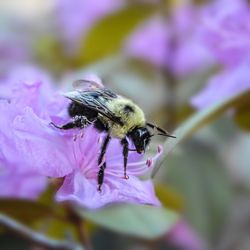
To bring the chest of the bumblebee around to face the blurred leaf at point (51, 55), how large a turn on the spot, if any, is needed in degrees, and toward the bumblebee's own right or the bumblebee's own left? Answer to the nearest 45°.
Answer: approximately 135° to the bumblebee's own left

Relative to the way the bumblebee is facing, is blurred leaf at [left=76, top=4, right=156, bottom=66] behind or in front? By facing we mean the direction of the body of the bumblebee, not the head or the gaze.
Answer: behind

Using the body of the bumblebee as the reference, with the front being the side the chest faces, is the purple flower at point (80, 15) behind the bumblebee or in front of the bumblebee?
behind

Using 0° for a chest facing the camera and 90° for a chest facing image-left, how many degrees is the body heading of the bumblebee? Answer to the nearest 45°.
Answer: approximately 315°

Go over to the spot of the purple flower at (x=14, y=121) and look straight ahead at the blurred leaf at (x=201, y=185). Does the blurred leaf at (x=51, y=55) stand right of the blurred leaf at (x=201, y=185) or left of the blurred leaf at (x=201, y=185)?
left
